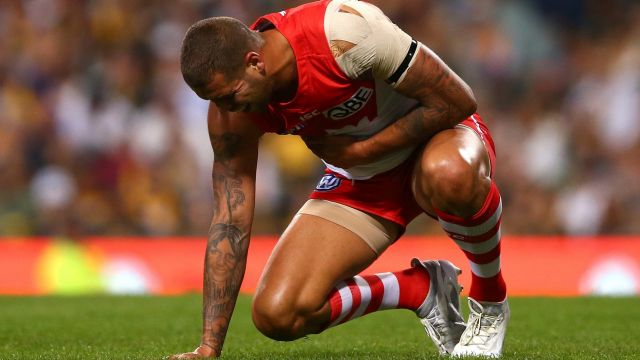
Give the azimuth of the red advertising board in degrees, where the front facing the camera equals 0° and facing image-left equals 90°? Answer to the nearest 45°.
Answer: approximately 0°
